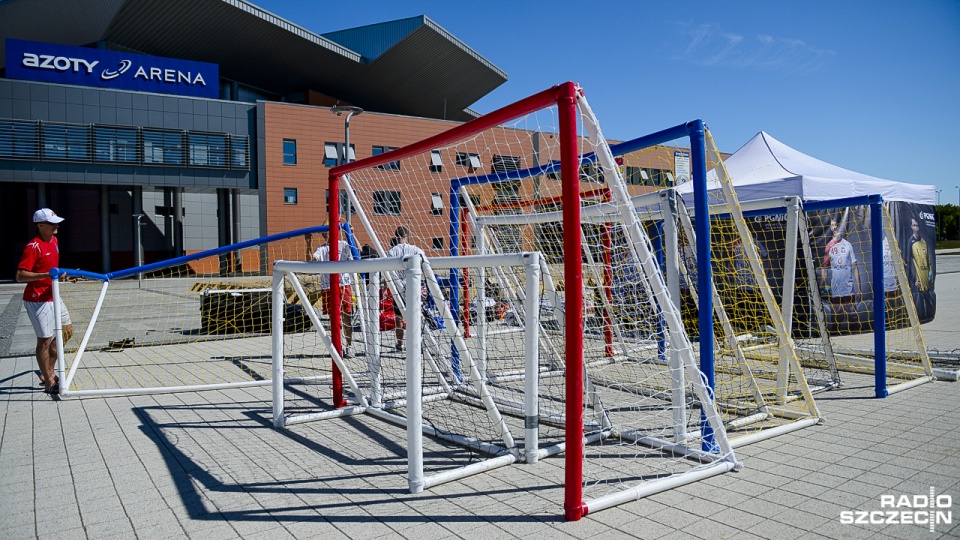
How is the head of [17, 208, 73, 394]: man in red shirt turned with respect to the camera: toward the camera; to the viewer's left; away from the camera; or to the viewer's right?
to the viewer's right

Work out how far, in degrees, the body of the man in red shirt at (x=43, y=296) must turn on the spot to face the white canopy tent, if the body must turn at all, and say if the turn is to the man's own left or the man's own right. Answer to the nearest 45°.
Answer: approximately 45° to the man's own left

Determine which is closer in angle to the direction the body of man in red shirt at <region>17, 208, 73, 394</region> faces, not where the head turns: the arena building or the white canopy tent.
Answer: the white canopy tent

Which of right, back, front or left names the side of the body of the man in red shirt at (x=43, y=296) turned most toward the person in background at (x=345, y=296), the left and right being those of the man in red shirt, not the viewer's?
front

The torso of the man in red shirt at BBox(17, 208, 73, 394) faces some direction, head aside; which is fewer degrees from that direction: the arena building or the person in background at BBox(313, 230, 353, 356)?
the person in background

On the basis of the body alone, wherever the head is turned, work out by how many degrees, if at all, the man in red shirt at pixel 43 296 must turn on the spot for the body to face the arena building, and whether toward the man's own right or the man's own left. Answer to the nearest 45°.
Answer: approximately 135° to the man's own left

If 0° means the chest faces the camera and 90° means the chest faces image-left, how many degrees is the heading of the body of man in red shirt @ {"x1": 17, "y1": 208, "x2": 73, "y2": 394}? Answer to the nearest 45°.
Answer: approximately 315°
